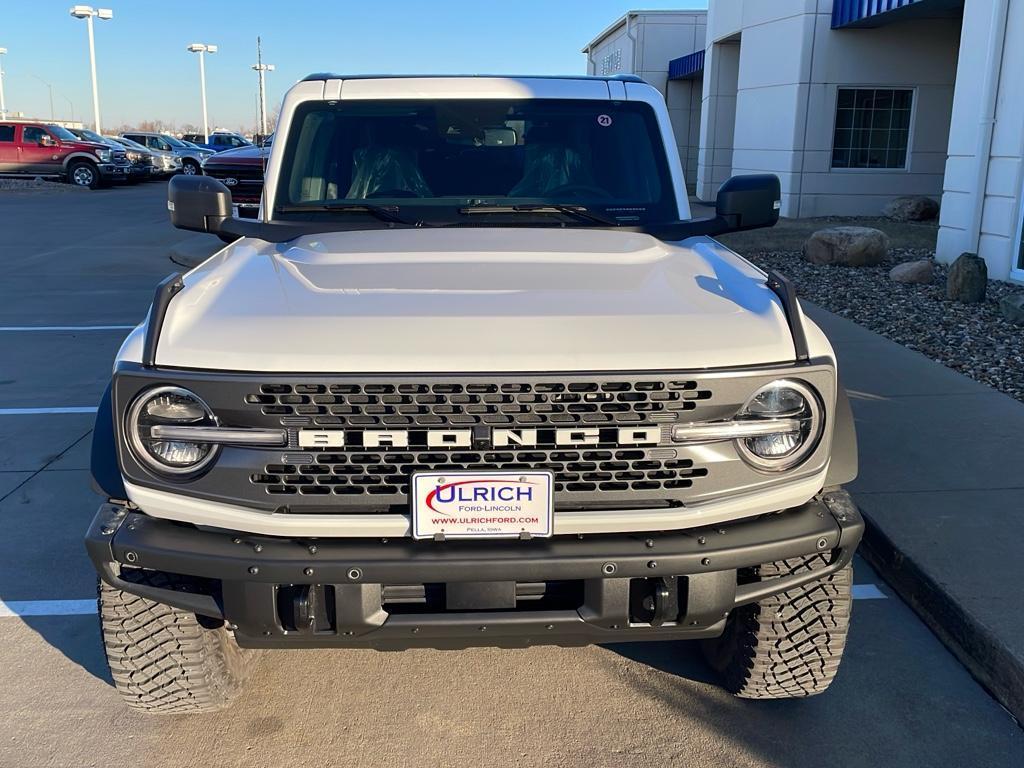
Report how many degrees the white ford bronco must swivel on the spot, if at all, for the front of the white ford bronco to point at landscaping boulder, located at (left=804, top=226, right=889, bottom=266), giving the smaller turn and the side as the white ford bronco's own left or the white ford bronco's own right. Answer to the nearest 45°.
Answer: approximately 135° to the white ford bronco's own left

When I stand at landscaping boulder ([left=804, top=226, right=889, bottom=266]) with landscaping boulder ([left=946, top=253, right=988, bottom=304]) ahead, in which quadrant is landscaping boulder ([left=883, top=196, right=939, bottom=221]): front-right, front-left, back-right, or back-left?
back-left

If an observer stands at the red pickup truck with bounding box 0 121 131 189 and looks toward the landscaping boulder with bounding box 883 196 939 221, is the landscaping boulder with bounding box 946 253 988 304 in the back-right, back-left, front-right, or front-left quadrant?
front-right

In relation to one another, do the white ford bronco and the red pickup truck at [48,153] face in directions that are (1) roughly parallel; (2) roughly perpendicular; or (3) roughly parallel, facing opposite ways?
roughly perpendicular

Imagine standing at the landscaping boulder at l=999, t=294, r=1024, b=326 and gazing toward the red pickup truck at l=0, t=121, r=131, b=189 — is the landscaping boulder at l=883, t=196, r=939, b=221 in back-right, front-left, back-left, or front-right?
front-right

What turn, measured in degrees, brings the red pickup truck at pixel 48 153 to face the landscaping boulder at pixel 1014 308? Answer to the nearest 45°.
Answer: approximately 45° to its right

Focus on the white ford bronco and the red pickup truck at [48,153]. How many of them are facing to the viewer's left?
0

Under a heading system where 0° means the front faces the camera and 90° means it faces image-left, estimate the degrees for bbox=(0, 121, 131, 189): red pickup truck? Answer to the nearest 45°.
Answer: approximately 315°

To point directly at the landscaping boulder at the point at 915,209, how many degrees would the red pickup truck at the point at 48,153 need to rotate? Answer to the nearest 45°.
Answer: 0° — it already faces it

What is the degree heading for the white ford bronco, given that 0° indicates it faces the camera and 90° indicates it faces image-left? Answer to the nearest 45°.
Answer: approximately 0°

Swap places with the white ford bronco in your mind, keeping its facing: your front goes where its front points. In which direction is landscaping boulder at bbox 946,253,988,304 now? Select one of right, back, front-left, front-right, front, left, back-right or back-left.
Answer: back-left

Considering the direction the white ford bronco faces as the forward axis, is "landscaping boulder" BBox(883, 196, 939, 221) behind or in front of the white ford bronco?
behind
